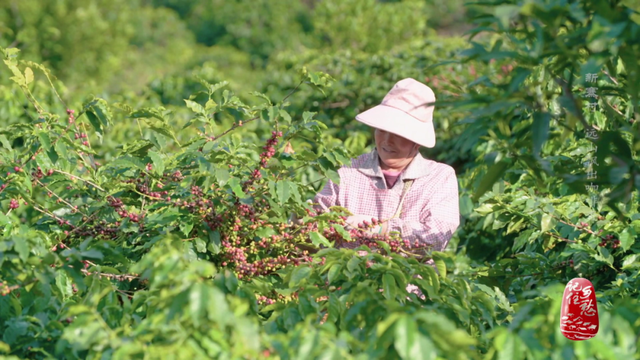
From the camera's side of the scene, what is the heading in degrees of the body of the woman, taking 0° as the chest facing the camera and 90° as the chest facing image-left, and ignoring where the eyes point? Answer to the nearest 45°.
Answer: approximately 45°

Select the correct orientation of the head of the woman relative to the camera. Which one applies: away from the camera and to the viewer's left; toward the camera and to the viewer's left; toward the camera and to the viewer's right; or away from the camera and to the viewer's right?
toward the camera and to the viewer's left
